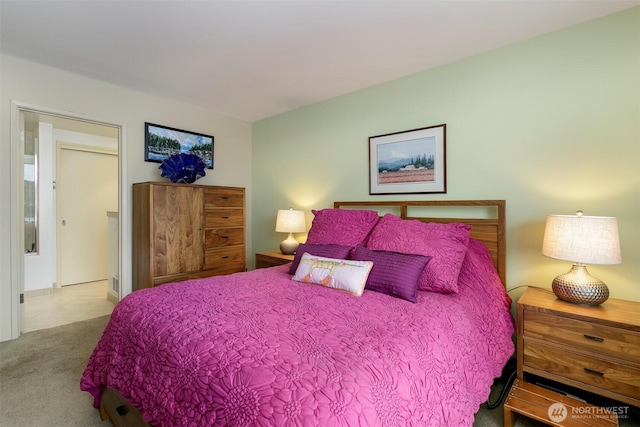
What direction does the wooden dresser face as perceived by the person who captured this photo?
facing the viewer and to the right of the viewer

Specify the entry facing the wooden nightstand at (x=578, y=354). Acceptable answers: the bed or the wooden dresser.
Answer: the wooden dresser

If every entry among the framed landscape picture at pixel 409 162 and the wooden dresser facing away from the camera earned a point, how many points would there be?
0

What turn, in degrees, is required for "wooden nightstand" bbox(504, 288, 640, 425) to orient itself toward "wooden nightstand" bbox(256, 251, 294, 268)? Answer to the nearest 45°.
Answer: approximately 45° to its right

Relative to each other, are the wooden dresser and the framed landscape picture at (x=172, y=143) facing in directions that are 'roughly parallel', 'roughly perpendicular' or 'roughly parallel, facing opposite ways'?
roughly parallel

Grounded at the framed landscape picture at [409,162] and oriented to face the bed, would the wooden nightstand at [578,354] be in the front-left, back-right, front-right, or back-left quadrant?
front-left

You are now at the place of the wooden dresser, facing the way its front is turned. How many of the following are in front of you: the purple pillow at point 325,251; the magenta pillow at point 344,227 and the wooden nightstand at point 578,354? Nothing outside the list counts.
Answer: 3

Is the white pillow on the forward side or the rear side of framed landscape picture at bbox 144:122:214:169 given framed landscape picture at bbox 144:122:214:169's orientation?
on the forward side

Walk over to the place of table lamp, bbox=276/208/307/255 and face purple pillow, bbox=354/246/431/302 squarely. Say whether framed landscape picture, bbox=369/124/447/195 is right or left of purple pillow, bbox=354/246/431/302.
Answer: left

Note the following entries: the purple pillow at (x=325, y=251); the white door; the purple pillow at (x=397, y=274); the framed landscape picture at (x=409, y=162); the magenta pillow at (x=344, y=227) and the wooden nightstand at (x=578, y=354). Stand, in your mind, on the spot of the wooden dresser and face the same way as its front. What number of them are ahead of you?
5

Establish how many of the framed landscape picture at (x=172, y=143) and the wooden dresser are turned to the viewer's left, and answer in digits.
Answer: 0

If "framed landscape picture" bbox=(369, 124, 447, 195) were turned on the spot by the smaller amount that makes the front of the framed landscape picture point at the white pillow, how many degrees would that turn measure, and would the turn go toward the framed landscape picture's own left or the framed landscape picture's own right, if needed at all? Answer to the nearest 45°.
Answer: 0° — it already faces it

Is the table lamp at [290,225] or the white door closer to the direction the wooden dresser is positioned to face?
the table lamp

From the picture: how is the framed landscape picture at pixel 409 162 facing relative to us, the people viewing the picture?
facing the viewer and to the left of the viewer

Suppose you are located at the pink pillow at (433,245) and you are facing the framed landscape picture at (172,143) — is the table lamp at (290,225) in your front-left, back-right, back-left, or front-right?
front-right
